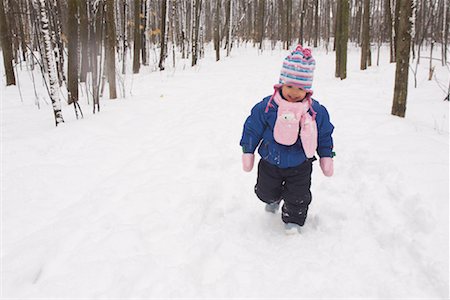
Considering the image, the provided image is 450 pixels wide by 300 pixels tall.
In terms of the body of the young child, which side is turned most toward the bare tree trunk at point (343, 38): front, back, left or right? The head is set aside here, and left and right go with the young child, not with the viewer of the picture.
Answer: back

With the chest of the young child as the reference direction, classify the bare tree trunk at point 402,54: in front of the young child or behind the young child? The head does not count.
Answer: behind

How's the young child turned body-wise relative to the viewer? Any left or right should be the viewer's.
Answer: facing the viewer

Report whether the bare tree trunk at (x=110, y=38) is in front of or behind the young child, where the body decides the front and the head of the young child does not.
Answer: behind
